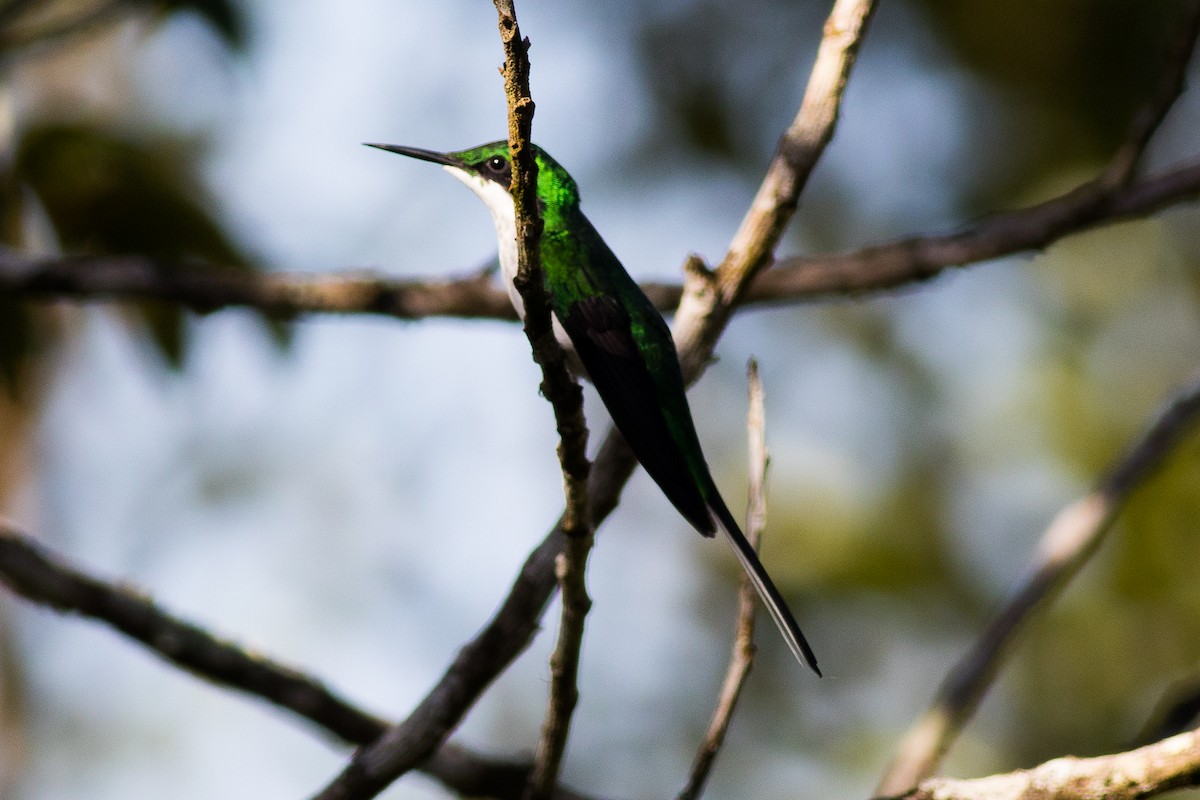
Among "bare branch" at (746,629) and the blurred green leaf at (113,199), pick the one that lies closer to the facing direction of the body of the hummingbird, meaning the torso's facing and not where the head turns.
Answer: the blurred green leaf

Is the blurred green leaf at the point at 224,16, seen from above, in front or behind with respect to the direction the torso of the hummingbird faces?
in front

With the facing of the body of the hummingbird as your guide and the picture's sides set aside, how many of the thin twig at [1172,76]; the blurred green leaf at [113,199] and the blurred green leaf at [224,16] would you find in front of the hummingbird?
2

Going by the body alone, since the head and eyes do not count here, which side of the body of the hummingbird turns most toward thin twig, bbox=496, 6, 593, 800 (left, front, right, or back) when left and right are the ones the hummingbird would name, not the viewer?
left

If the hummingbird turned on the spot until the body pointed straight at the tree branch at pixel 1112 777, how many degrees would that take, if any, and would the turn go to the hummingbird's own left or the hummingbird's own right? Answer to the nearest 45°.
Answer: approximately 135° to the hummingbird's own left

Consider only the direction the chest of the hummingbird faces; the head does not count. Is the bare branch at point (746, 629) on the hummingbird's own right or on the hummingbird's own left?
on the hummingbird's own right

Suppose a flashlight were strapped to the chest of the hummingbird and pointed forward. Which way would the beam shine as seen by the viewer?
to the viewer's left

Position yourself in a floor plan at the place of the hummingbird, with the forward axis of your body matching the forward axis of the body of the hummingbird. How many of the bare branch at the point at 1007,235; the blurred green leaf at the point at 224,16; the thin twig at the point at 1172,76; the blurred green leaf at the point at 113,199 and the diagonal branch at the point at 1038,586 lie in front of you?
2

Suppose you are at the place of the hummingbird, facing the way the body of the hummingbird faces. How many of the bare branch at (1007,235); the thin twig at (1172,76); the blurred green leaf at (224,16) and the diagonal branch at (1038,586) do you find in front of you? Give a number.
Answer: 1

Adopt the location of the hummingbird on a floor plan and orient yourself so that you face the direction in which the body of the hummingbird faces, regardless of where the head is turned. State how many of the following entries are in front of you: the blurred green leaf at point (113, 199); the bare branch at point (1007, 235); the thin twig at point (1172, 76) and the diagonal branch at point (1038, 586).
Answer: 1

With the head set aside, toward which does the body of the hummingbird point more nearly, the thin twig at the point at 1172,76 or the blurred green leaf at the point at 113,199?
the blurred green leaf

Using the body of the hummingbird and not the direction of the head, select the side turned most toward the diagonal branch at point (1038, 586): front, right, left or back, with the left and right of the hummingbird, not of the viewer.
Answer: back

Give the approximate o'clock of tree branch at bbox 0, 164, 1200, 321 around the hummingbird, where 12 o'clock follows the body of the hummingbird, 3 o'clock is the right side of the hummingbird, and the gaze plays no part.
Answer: The tree branch is roughly at 2 o'clock from the hummingbird.
